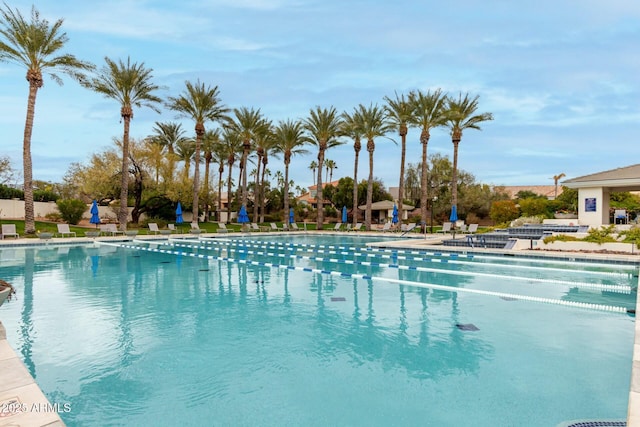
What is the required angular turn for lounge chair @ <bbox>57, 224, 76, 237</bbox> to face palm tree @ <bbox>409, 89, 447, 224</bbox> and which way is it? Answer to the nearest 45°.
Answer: approximately 45° to its left

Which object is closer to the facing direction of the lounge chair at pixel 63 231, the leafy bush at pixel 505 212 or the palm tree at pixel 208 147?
the leafy bush

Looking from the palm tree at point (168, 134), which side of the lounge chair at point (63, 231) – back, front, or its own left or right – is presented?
left

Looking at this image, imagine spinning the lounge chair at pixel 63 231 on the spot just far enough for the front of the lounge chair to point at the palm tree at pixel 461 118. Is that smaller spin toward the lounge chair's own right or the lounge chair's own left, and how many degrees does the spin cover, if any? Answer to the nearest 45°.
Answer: approximately 45° to the lounge chair's own left

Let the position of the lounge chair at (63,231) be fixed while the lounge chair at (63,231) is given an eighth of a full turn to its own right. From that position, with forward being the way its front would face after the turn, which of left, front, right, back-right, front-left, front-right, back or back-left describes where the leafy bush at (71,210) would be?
back

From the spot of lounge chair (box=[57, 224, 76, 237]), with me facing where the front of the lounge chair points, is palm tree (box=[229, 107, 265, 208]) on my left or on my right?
on my left

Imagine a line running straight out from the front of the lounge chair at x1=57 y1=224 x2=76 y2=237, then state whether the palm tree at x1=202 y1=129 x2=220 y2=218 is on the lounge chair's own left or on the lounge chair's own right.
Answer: on the lounge chair's own left

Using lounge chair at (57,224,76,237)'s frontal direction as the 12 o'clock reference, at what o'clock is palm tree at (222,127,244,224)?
The palm tree is roughly at 9 o'clock from the lounge chair.

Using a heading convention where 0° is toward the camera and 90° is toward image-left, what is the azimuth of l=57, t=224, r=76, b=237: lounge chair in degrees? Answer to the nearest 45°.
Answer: approximately 315°

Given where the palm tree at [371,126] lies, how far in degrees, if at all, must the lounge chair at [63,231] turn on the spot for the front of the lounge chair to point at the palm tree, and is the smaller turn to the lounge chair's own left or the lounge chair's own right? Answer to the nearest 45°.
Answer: approximately 45° to the lounge chair's own left
